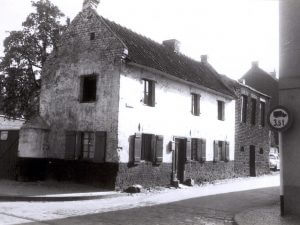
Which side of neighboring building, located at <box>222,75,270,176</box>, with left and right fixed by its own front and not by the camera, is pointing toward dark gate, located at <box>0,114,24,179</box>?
right

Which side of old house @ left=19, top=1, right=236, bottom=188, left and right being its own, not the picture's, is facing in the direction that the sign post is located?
front

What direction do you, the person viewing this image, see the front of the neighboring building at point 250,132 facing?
facing the viewer and to the right of the viewer

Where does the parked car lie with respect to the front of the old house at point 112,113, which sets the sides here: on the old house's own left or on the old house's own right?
on the old house's own left

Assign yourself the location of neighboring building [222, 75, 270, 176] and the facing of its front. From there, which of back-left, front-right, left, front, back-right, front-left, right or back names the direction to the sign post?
front-right

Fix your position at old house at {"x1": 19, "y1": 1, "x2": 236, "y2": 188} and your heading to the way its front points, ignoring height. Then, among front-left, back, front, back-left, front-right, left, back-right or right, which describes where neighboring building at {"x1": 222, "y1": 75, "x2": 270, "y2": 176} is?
left

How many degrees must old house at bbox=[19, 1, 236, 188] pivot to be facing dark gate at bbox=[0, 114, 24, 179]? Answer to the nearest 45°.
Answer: approximately 135° to its right

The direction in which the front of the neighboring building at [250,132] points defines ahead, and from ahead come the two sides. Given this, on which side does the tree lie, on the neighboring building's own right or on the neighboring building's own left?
on the neighboring building's own right

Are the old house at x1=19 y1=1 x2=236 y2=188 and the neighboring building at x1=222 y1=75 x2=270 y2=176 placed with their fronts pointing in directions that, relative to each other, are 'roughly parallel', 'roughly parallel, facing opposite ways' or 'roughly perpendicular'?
roughly parallel

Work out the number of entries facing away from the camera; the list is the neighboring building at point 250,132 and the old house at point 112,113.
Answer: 0

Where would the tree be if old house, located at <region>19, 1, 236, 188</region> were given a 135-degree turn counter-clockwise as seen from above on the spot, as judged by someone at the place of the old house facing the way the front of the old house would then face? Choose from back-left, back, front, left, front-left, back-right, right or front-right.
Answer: front-left

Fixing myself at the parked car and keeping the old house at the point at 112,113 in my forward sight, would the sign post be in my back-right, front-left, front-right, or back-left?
front-left

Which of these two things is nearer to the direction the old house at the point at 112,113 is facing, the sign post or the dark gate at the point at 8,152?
the sign post

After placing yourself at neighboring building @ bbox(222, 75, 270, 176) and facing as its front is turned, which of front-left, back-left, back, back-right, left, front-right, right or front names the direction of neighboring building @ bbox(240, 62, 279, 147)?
back-left
